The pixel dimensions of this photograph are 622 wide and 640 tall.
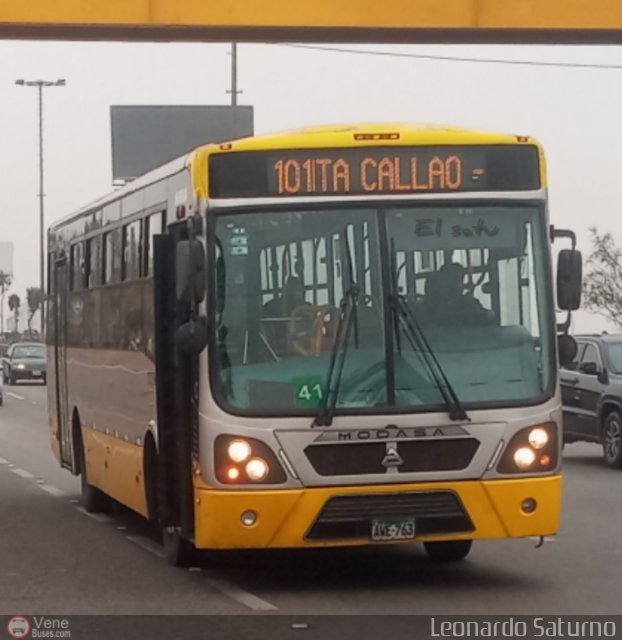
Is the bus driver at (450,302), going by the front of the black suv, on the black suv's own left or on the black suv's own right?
on the black suv's own right

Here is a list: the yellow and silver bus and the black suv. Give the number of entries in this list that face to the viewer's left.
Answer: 0

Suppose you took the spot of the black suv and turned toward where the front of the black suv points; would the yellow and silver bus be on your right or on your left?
on your right

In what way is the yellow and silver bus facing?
toward the camera

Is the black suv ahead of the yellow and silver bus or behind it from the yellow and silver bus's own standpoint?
behind

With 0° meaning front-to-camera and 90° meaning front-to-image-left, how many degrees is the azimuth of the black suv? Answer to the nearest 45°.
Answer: approximately 315°
